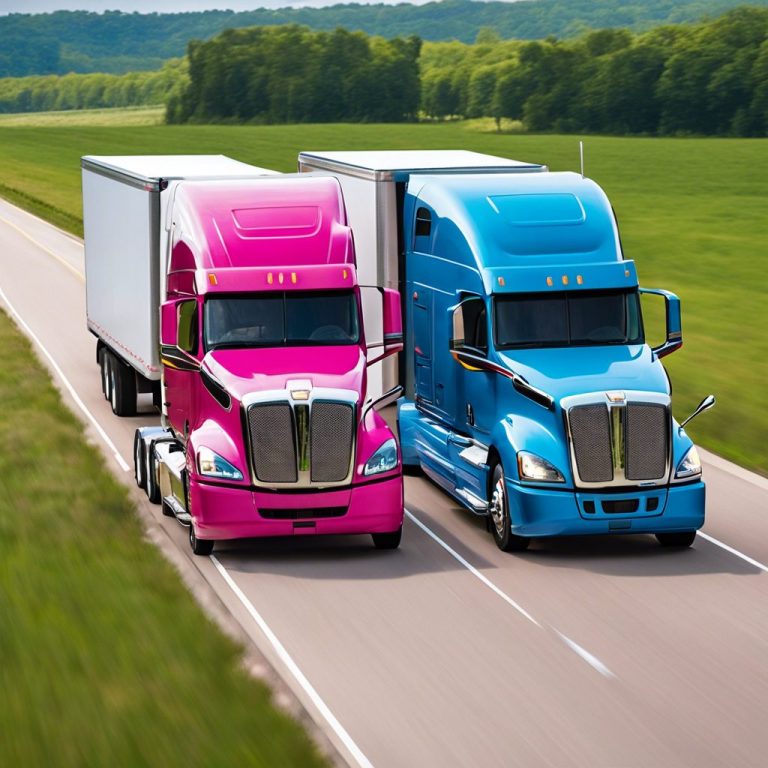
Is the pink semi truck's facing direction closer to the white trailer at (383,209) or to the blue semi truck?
the blue semi truck

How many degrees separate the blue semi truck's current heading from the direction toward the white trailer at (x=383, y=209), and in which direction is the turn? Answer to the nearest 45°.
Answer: approximately 180°

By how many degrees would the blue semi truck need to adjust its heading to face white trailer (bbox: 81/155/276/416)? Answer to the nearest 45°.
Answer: approximately 180°

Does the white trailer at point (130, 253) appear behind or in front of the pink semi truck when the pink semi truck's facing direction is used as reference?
behind

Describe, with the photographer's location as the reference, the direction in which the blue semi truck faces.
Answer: facing the viewer and to the right of the viewer

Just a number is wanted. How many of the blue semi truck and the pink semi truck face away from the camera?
0

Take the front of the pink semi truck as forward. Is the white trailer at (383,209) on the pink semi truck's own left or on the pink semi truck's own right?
on the pink semi truck's own left

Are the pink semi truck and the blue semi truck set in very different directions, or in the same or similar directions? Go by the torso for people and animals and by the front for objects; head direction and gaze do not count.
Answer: same or similar directions
